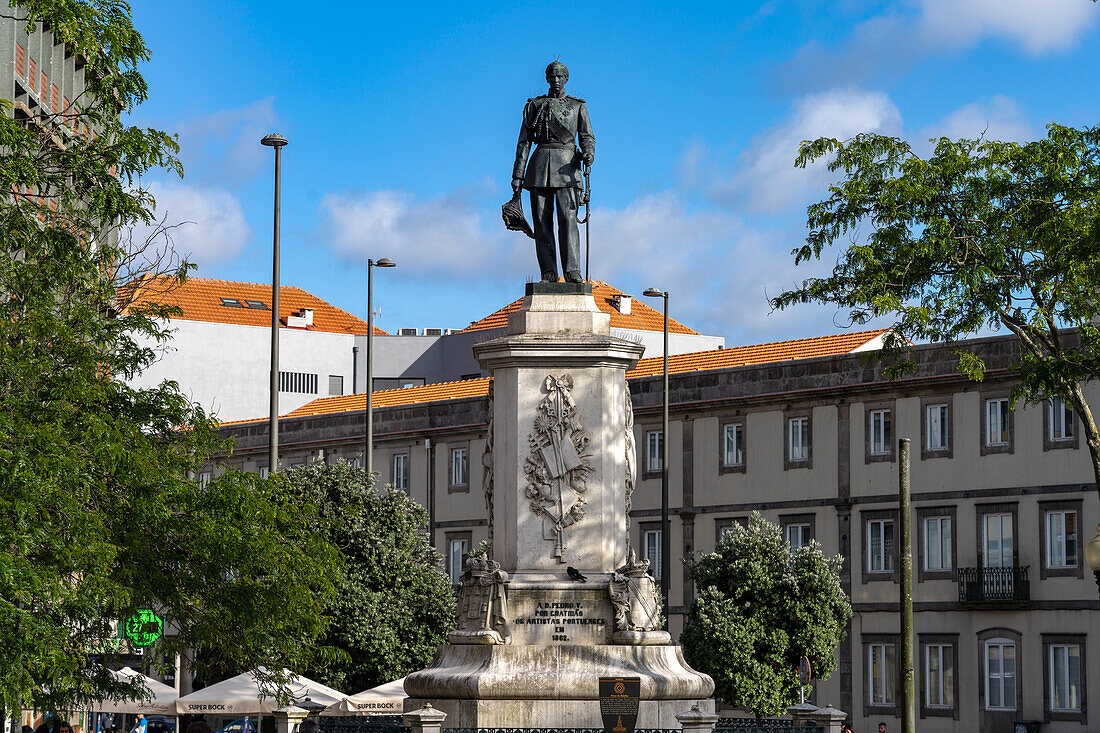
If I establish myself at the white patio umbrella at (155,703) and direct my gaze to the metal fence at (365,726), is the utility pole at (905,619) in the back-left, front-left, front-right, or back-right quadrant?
front-left

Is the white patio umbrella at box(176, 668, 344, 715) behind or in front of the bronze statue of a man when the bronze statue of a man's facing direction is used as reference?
behind

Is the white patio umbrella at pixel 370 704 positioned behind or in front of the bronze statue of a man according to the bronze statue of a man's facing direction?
behind

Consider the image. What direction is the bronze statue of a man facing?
toward the camera

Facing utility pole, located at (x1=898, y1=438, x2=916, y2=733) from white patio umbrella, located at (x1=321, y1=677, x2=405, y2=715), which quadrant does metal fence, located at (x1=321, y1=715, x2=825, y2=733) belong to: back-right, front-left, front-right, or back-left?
front-right

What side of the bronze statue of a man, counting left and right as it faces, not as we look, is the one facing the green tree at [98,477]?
right

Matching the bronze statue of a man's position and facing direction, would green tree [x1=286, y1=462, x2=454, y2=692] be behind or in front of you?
behind
